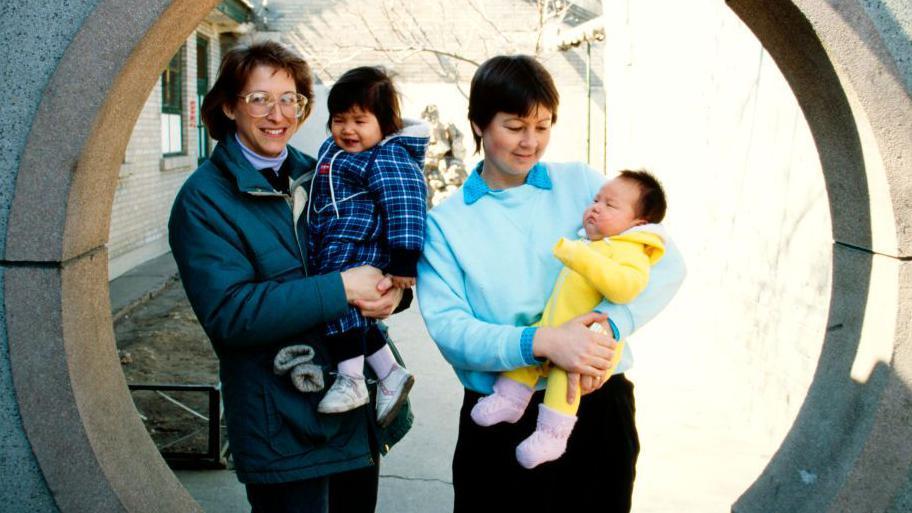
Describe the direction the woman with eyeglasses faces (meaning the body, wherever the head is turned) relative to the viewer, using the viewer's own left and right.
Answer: facing the viewer and to the right of the viewer

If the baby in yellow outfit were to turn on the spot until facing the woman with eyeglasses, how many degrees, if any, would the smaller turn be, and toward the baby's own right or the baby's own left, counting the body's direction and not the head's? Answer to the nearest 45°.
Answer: approximately 45° to the baby's own right

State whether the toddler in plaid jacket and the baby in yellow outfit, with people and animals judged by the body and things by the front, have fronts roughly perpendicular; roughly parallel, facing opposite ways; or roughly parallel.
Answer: roughly parallel

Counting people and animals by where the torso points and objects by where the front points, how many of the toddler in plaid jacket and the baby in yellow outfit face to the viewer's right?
0

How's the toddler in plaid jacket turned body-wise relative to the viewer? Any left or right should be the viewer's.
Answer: facing the viewer and to the left of the viewer

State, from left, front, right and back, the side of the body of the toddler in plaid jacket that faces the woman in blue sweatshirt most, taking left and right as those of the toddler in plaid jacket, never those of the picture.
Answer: left

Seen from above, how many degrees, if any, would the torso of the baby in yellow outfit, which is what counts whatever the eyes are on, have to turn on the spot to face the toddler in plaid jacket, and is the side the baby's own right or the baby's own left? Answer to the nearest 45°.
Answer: approximately 45° to the baby's own right

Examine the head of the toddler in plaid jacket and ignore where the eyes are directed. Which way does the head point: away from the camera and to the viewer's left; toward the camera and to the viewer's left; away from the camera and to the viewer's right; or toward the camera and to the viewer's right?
toward the camera and to the viewer's left

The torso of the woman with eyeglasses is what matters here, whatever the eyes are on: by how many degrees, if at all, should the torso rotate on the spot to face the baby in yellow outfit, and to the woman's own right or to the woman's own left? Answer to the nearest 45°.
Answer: approximately 45° to the woman's own left

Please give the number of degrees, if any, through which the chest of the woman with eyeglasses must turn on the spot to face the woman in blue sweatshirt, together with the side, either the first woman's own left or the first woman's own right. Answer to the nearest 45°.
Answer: approximately 45° to the first woman's own left
